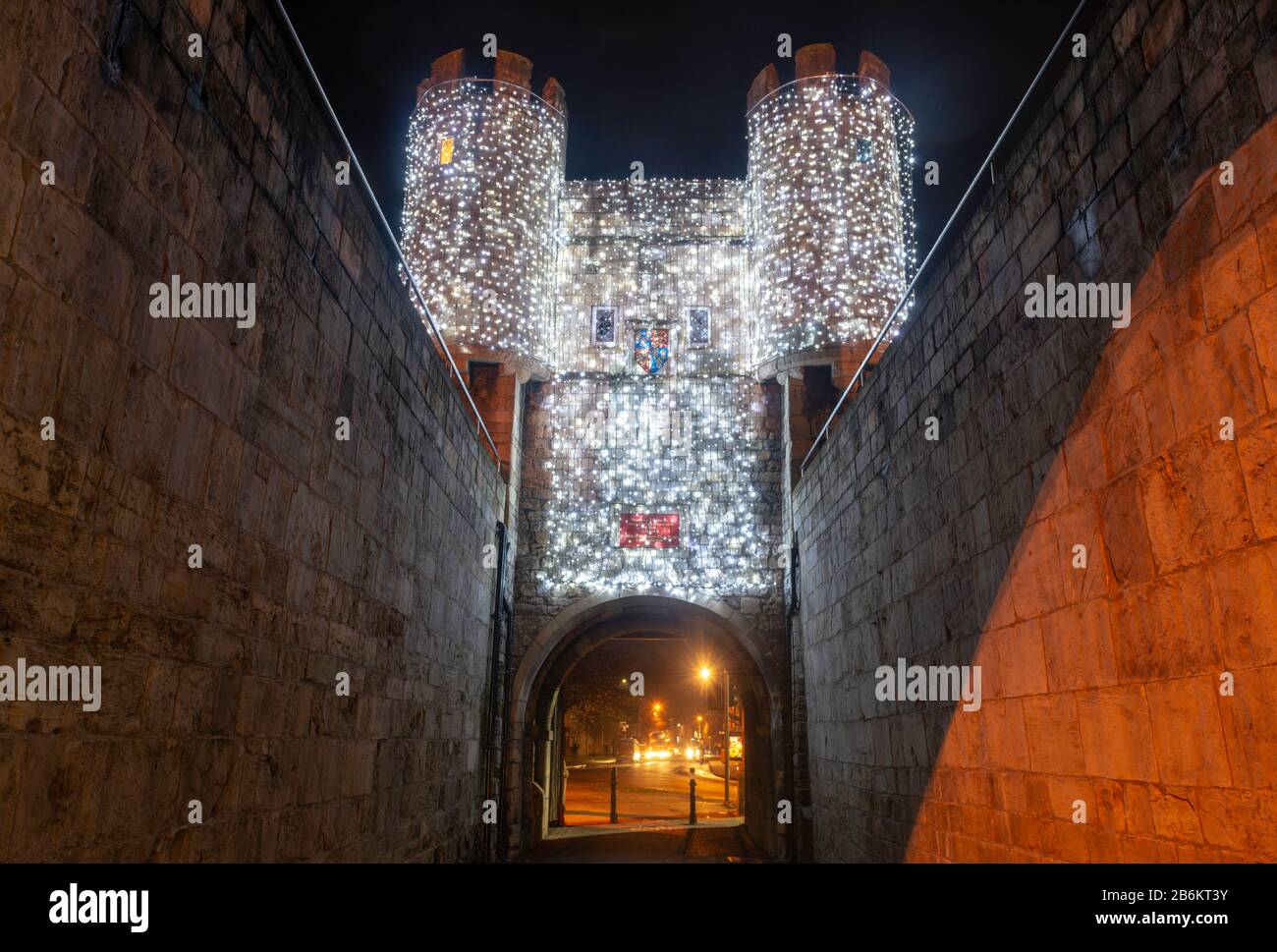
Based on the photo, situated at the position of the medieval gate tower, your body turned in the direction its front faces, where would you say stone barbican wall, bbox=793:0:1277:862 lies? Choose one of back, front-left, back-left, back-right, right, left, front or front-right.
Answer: front

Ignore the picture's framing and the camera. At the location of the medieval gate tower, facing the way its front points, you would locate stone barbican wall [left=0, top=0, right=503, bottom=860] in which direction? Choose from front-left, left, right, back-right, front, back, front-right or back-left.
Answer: front

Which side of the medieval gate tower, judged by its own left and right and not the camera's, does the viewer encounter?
front
